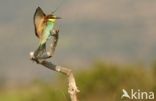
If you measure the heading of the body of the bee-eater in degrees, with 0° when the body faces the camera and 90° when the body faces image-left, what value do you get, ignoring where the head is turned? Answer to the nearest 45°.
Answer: approximately 270°
